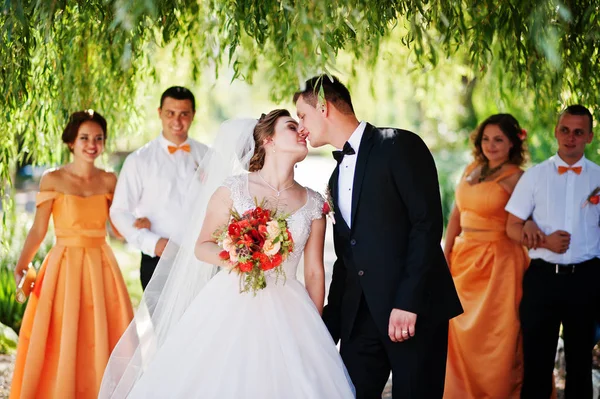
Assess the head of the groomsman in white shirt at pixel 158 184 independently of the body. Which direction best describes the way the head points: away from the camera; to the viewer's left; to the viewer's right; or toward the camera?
toward the camera

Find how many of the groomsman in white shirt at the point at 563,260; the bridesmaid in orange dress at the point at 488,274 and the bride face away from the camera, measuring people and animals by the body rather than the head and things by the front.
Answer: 0

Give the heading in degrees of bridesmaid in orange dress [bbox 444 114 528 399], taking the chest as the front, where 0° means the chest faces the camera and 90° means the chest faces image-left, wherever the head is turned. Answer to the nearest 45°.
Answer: approximately 45°

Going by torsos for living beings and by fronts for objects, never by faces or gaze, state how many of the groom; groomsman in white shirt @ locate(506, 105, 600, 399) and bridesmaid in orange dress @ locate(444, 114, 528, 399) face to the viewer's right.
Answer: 0

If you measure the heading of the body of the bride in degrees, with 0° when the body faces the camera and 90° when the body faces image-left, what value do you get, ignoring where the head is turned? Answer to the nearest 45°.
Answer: approximately 315°

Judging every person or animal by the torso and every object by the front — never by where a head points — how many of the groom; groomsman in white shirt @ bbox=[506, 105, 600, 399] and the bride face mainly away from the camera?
0

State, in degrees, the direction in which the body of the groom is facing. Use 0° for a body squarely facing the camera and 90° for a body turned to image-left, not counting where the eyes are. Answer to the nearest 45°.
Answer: approximately 45°

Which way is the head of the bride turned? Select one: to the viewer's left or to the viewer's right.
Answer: to the viewer's right

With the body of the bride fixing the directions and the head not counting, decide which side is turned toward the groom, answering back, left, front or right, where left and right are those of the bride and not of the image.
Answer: left

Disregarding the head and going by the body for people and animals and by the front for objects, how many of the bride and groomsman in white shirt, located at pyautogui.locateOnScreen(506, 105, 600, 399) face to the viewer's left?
0

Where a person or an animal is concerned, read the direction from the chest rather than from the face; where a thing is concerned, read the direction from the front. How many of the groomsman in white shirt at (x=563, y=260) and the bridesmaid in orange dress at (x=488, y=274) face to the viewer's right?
0

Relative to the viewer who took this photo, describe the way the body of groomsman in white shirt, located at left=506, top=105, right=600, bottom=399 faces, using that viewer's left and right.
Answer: facing the viewer
